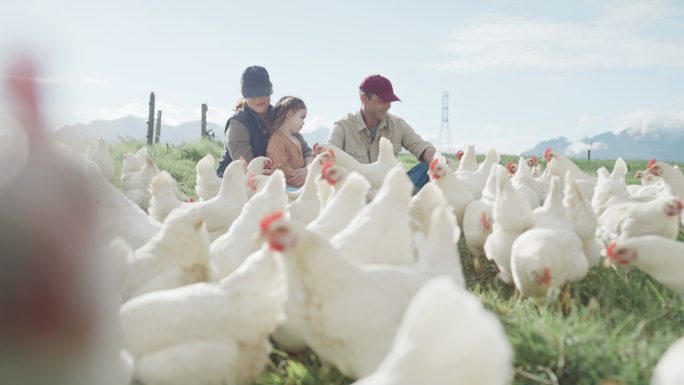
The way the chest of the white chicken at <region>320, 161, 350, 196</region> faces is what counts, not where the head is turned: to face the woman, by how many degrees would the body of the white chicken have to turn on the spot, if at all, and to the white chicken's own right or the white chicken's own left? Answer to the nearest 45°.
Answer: approximately 90° to the white chicken's own right

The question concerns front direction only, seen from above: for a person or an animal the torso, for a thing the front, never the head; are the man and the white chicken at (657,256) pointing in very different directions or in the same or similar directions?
very different directions

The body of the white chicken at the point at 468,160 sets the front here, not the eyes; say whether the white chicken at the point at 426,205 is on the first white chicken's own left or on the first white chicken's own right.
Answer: on the first white chicken's own left

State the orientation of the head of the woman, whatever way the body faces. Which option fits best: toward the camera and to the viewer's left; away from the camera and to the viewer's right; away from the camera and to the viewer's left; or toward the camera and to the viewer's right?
toward the camera and to the viewer's right

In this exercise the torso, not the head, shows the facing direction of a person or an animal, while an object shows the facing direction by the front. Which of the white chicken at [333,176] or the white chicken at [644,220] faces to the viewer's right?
the white chicken at [644,220]

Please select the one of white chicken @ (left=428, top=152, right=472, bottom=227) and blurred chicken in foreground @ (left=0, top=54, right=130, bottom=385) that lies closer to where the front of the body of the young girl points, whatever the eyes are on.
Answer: the white chicken

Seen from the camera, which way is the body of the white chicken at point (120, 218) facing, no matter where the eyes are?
to the viewer's right

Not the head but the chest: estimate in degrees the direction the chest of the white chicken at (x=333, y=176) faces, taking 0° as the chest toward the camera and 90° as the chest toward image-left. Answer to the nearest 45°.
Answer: approximately 90°

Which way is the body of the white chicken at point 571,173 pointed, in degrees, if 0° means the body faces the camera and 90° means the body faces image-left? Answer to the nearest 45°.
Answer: approximately 90°
